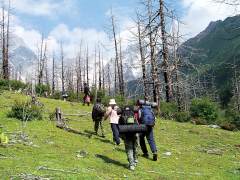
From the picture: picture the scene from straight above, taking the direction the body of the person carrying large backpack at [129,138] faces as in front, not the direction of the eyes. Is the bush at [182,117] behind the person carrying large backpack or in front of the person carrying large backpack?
in front

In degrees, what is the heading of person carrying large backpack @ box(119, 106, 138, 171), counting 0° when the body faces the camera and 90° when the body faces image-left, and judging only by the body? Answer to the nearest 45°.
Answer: approximately 180°

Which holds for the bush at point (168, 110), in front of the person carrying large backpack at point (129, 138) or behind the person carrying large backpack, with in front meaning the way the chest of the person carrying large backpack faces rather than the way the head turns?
in front
